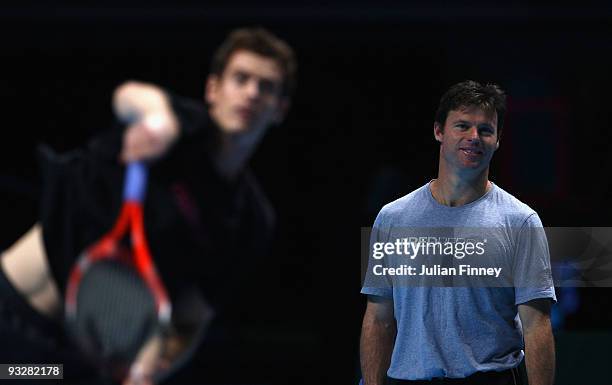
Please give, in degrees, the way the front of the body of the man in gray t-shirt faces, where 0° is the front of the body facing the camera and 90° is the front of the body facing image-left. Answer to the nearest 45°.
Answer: approximately 0°
